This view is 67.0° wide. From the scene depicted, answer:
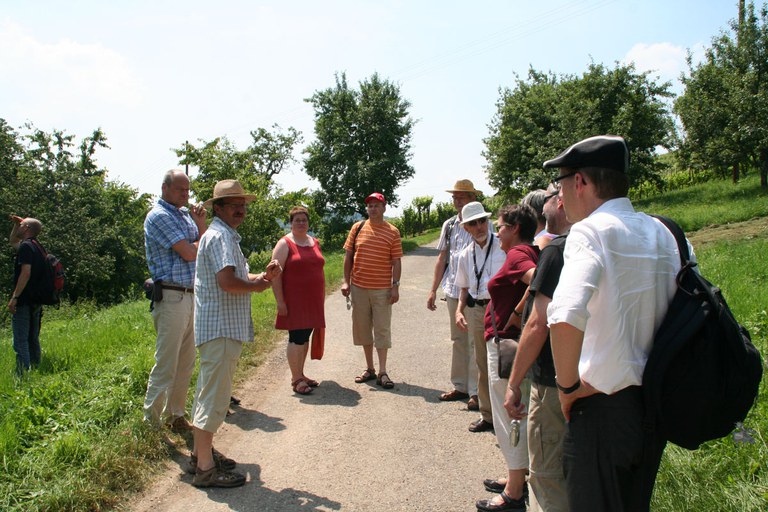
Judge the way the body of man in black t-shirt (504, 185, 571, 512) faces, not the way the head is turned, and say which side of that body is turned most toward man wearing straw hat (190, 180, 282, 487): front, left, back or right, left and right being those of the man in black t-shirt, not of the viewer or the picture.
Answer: front

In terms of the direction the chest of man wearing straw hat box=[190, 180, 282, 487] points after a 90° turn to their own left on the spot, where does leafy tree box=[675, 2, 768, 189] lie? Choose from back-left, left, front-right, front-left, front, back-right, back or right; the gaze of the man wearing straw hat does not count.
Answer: front-right

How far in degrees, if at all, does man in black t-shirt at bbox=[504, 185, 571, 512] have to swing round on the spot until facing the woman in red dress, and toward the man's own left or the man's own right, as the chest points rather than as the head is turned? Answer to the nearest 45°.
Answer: approximately 45° to the man's own right

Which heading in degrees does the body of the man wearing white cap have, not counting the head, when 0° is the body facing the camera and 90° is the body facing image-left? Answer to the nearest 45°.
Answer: approximately 45°

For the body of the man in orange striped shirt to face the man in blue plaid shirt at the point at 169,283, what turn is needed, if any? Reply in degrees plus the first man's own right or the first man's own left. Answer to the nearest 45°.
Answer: approximately 45° to the first man's own right

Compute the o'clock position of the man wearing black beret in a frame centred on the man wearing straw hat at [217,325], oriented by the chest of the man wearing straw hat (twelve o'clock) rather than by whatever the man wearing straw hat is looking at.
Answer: The man wearing black beret is roughly at 2 o'clock from the man wearing straw hat.

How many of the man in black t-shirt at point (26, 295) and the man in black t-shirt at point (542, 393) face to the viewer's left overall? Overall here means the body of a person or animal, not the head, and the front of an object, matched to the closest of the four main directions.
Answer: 2

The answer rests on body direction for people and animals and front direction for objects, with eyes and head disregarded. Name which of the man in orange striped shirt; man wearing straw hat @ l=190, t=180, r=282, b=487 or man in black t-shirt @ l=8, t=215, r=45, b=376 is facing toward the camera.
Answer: the man in orange striped shirt

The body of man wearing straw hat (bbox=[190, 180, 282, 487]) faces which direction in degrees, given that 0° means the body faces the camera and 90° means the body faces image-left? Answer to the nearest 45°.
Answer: approximately 270°

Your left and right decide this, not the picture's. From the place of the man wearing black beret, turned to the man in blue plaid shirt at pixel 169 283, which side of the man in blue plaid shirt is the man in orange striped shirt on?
right

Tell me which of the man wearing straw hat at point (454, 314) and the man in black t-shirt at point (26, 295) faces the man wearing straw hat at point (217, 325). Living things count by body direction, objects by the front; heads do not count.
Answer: the man wearing straw hat at point (454, 314)

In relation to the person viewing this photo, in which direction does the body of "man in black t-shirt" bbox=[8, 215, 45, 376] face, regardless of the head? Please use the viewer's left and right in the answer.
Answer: facing to the left of the viewer

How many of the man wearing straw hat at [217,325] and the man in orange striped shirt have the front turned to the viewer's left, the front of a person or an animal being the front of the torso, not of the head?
0

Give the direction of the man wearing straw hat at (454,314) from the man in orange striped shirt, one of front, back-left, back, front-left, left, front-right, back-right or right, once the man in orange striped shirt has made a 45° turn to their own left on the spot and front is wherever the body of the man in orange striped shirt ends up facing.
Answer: front

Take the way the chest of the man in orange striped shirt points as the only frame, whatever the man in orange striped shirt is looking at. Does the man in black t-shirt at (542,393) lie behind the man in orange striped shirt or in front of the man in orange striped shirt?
in front

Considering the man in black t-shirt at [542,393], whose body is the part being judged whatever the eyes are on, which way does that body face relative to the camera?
to the viewer's left
